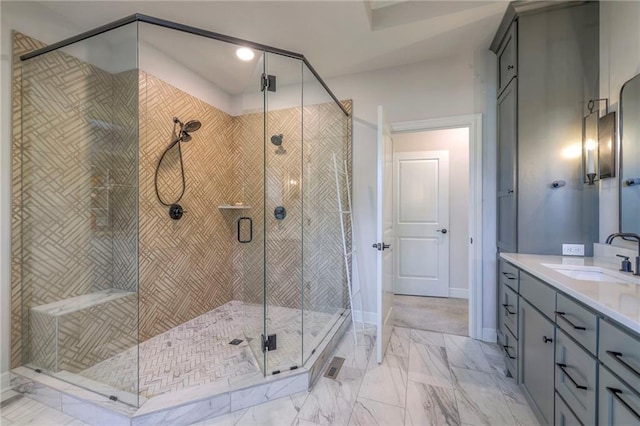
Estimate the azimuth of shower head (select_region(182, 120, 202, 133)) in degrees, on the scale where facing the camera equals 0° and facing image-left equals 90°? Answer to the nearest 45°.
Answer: approximately 315°

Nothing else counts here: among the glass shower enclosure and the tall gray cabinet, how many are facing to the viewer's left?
1

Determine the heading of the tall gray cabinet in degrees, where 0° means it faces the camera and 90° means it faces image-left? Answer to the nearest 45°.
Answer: approximately 90°

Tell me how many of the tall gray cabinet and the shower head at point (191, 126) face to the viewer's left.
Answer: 1

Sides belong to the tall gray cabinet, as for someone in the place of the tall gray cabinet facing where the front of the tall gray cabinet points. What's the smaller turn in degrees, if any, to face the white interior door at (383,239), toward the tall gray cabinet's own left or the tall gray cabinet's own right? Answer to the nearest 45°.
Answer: approximately 45° to the tall gray cabinet's own left

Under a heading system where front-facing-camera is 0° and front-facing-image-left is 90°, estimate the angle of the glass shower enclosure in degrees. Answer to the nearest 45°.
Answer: approximately 315°
